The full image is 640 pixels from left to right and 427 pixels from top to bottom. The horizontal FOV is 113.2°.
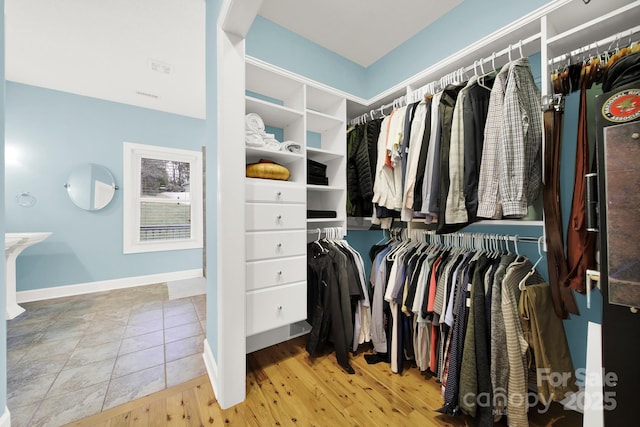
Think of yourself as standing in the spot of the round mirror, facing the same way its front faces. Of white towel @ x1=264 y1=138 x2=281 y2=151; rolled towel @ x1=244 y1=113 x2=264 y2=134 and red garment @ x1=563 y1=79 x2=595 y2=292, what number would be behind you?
0

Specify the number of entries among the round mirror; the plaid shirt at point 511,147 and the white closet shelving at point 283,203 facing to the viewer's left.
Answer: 0

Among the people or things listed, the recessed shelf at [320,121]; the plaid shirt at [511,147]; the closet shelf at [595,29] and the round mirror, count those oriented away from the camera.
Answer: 0

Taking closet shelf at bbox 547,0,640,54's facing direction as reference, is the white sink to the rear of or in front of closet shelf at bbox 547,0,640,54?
in front

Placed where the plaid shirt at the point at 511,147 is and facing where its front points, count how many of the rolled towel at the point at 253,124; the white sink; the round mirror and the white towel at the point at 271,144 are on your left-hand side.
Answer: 0

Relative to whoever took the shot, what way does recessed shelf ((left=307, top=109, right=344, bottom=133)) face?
facing the viewer and to the right of the viewer

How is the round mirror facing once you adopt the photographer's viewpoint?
facing the viewer

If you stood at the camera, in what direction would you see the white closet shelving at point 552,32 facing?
facing the viewer and to the left of the viewer

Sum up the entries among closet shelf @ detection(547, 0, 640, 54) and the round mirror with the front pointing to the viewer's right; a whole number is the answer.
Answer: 0

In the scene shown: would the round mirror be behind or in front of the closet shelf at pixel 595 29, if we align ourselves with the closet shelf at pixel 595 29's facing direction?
in front
